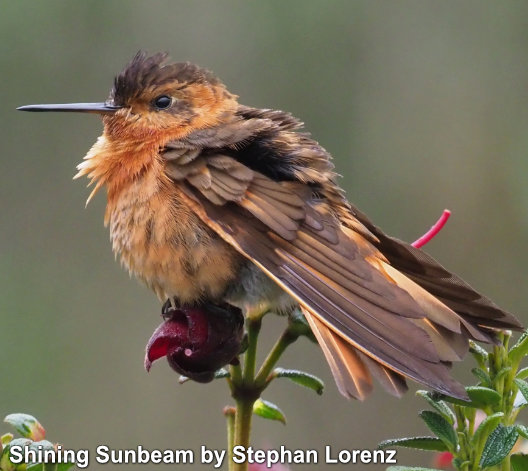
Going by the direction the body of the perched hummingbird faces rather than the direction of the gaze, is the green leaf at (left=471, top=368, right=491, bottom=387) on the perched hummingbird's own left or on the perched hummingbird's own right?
on the perched hummingbird's own left

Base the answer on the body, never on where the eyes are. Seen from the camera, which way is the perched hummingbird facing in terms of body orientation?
to the viewer's left

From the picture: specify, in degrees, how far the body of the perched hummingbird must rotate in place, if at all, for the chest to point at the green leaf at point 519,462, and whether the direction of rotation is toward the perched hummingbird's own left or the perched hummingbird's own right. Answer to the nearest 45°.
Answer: approximately 135° to the perched hummingbird's own left

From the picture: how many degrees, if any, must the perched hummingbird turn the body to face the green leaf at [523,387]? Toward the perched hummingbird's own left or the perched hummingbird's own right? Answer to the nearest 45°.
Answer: approximately 135° to the perched hummingbird's own left

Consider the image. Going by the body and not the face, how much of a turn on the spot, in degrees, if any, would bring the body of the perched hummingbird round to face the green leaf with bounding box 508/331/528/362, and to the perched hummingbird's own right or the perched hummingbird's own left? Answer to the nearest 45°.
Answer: approximately 135° to the perched hummingbird's own left
